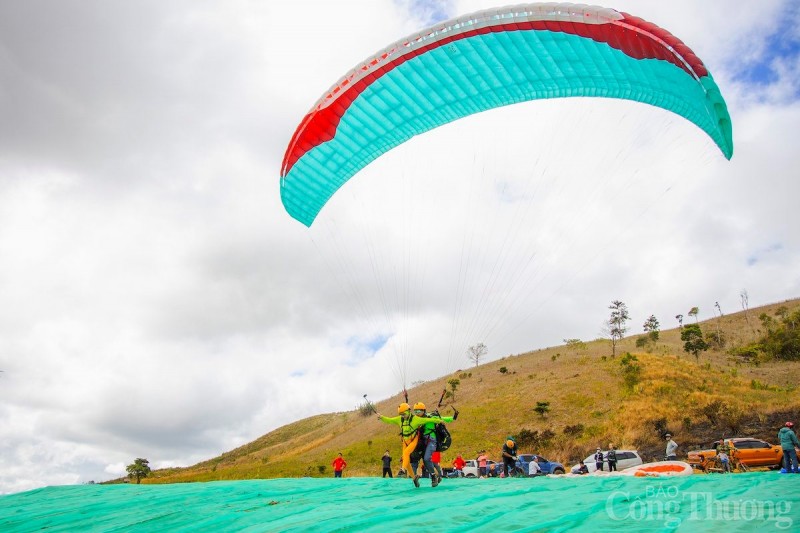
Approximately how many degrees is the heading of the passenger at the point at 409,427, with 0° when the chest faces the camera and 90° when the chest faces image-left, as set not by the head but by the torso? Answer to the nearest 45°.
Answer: approximately 45°

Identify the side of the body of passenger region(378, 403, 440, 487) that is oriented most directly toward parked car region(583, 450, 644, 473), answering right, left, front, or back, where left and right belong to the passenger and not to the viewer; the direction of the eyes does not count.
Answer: back

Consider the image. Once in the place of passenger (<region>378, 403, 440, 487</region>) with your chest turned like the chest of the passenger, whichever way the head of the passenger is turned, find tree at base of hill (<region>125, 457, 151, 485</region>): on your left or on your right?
on your right

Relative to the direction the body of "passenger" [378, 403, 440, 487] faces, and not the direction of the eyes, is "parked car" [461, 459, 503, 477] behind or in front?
behind

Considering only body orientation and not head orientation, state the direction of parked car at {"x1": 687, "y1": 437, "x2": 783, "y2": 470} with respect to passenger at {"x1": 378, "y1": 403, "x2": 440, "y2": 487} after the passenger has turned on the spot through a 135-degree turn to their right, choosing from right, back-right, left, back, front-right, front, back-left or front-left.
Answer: front-right
